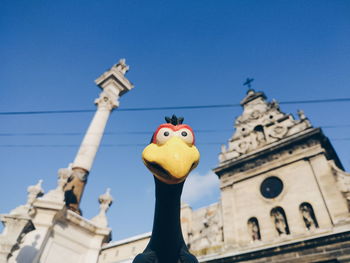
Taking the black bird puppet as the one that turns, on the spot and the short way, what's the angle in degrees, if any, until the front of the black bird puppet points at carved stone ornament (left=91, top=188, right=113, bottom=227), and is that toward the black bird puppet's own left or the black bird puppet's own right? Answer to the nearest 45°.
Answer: approximately 180°

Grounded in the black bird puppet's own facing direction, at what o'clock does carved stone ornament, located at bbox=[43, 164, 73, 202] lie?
The carved stone ornament is roughly at 5 o'clock from the black bird puppet.

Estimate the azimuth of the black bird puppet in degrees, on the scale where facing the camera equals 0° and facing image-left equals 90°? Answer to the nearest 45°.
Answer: approximately 0°

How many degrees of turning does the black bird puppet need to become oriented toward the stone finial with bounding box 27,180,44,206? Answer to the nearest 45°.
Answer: approximately 135° to its right

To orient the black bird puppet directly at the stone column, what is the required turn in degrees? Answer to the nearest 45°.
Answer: approximately 135° to its right
